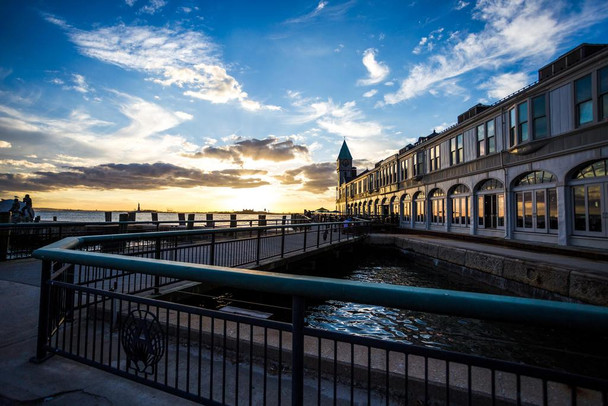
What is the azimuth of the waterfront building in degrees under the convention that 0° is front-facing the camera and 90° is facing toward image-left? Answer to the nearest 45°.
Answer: approximately 45°

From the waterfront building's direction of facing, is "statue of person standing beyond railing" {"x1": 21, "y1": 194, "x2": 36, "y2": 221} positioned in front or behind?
in front

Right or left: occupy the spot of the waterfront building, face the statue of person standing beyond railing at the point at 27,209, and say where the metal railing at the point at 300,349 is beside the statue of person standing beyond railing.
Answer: left

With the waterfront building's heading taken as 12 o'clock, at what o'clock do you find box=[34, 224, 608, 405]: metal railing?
The metal railing is roughly at 11 o'clock from the waterfront building.

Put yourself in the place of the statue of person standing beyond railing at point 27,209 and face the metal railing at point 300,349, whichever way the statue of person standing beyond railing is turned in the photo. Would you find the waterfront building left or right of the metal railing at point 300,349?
left
